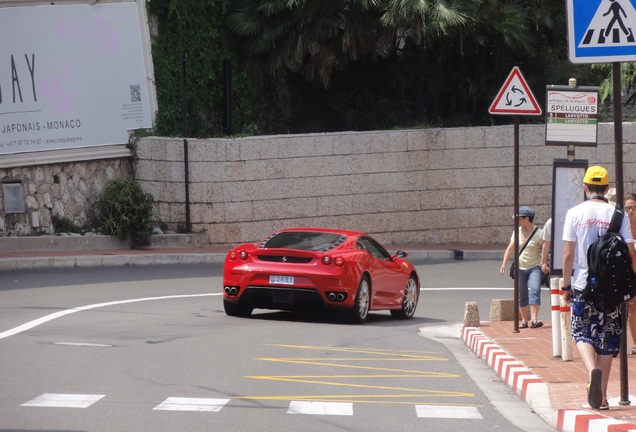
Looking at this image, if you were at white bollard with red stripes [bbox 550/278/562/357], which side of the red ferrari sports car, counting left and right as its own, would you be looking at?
right

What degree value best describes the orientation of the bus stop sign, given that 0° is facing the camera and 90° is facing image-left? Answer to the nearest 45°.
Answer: approximately 0°

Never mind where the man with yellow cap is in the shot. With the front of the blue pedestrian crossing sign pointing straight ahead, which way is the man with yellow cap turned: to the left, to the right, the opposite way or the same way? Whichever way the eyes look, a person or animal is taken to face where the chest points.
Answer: the opposite way

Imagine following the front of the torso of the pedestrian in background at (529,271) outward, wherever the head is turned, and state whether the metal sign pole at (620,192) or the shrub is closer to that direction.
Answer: the metal sign pole

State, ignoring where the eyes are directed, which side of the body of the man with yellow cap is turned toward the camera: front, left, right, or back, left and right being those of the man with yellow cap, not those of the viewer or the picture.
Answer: back

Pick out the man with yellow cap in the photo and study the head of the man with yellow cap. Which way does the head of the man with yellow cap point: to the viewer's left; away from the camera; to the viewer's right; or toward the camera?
away from the camera

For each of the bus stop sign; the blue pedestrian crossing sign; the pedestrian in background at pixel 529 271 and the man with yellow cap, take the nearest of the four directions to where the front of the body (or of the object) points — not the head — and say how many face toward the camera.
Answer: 3
